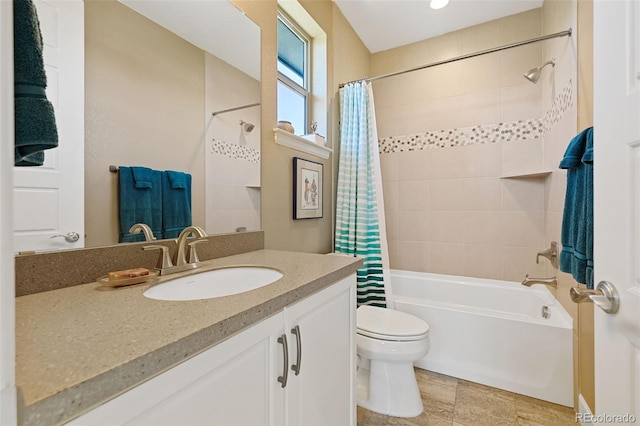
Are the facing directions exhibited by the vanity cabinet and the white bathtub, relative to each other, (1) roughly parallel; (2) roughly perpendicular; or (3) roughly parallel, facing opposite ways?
roughly perpendicular

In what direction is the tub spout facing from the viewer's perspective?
to the viewer's left

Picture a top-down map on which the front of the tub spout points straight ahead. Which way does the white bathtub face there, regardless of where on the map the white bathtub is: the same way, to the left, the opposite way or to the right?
to the left

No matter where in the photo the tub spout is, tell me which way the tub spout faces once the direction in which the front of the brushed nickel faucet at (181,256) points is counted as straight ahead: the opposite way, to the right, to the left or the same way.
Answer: the opposite way

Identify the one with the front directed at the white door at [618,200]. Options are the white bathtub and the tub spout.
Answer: the white bathtub

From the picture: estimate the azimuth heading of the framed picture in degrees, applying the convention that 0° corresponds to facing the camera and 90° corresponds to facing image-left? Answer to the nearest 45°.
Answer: approximately 315°

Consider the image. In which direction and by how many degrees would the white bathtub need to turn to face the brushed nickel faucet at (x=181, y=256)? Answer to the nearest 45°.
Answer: approximately 45° to its right

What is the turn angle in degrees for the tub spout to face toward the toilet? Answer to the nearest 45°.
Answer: approximately 45° to its left

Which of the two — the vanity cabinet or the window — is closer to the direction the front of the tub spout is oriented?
the window

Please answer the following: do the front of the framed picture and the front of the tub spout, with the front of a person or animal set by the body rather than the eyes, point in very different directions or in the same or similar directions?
very different directions
